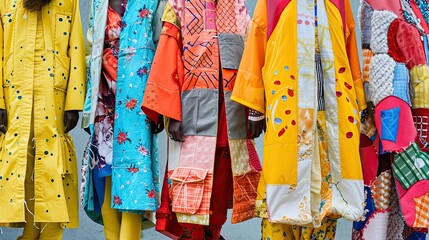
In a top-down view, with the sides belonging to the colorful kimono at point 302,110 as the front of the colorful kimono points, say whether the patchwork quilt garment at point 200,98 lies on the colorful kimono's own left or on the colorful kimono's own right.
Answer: on the colorful kimono's own right

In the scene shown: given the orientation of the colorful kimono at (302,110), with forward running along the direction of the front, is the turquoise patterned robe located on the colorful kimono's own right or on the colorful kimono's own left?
on the colorful kimono's own right

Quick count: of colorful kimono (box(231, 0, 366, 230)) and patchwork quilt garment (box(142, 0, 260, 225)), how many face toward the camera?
2

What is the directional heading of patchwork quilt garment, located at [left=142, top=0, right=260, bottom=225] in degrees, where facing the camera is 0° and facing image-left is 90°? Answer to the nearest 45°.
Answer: approximately 0°

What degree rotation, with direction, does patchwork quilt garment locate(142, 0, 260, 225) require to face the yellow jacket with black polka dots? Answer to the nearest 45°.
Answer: approximately 90° to its right

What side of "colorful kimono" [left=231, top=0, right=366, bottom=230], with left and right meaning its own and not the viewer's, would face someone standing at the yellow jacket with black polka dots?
right

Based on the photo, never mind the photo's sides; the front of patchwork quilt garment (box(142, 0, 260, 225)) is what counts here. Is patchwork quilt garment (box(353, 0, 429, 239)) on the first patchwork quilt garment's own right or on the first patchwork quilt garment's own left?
on the first patchwork quilt garment's own left
